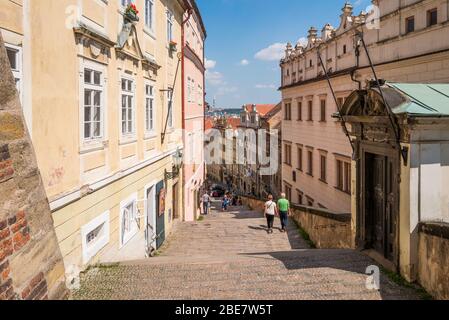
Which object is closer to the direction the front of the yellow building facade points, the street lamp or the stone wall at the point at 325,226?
the stone wall

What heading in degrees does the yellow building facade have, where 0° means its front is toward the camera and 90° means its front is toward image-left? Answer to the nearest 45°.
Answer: approximately 315°
